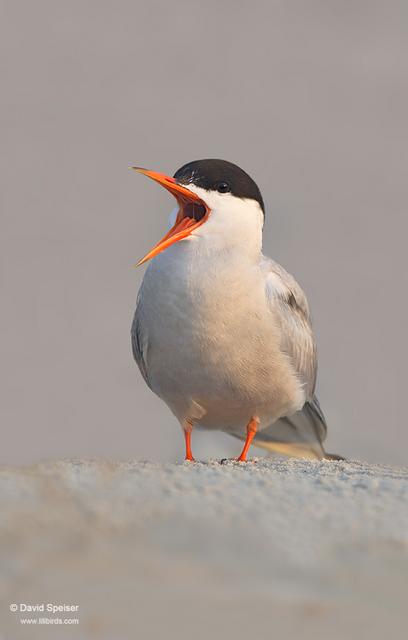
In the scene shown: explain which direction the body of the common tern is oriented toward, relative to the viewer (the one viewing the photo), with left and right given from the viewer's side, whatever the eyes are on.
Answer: facing the viewer and to the left of the viewer
